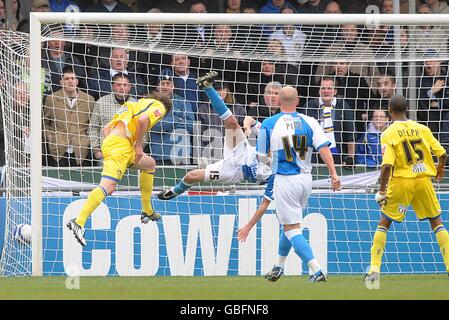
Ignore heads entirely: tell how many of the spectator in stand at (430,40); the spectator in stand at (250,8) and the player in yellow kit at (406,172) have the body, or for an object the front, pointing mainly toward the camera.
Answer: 2

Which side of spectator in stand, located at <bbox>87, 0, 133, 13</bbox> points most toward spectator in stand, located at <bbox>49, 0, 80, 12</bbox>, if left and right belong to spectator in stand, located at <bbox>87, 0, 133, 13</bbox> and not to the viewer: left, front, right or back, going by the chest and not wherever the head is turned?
right

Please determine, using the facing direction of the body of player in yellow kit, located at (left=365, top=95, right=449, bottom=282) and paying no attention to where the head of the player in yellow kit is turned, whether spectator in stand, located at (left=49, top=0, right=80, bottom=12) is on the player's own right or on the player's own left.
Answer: on the player's own left

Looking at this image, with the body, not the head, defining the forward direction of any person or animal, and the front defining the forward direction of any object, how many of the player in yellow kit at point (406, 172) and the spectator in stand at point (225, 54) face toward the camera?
1

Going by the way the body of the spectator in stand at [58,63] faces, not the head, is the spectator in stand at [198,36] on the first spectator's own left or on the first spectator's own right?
on the first spectator's own left

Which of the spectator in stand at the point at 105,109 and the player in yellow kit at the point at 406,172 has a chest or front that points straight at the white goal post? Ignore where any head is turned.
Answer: the spectator in stand

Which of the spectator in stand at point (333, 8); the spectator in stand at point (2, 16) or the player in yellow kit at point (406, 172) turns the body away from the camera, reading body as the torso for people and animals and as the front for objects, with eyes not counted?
the player in yellow kit
